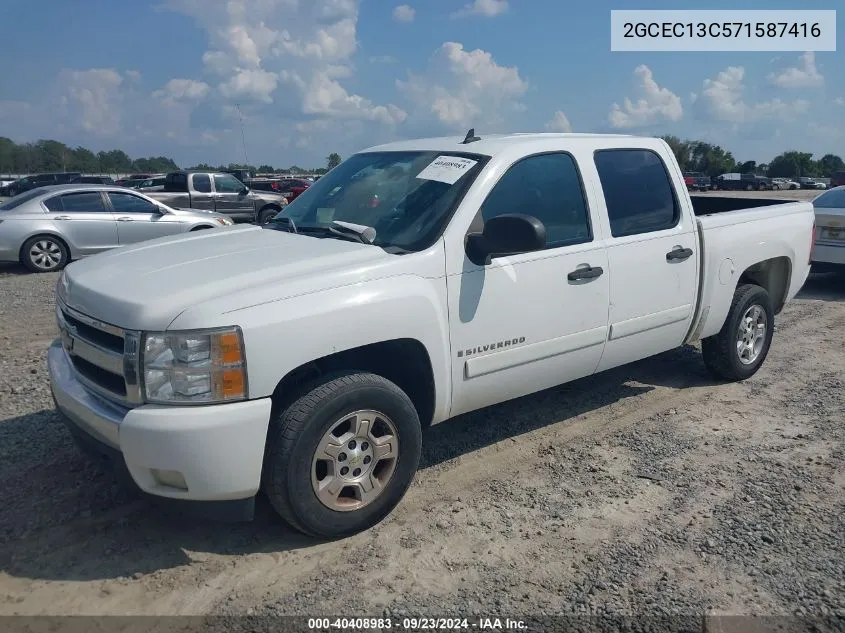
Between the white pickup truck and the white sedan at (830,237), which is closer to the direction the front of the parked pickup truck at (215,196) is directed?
the white sedan

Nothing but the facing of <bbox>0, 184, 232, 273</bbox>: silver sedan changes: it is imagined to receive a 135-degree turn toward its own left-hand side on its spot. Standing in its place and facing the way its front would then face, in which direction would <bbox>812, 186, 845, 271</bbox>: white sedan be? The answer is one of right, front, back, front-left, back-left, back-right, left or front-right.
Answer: back

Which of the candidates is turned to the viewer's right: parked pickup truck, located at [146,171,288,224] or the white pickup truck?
the parked pickup truck

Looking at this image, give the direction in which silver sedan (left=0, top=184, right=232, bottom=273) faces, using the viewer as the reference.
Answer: facing to the right of the viewer

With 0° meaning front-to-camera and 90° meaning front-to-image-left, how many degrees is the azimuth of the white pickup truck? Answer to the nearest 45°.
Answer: approximately 45°

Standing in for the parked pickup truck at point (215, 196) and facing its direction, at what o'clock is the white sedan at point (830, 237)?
The white sedan is roughly at 2 o'clock from the parked pickup truck.

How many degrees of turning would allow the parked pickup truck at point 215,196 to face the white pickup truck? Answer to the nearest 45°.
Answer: approximately 90° to its right

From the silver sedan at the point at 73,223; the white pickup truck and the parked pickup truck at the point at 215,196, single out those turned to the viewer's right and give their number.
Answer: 2

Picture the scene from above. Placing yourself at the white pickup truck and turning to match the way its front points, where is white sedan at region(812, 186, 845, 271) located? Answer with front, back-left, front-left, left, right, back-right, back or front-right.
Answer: back

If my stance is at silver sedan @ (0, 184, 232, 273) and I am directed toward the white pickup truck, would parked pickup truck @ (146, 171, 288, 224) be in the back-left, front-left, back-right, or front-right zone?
back-left

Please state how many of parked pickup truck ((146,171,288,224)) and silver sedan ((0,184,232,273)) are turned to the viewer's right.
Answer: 2

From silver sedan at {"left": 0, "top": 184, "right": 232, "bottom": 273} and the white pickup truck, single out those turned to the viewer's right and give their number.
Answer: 1

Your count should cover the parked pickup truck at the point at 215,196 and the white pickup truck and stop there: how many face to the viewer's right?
1

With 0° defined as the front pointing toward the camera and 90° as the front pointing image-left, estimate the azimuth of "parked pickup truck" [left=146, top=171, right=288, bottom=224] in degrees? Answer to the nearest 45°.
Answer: approximately 270°
